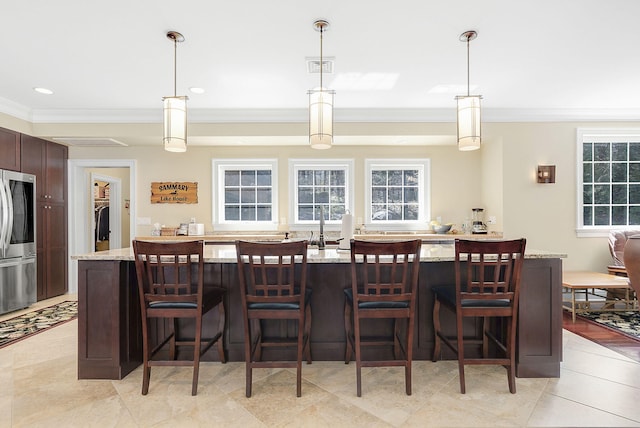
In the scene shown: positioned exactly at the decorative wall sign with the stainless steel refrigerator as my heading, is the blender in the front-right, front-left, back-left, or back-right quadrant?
back-left

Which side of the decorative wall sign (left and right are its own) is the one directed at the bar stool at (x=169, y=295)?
front

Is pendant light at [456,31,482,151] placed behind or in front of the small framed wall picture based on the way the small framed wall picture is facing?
in front

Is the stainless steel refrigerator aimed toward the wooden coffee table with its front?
yes

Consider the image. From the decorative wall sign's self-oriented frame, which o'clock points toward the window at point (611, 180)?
The window is roughly at 10 o'clock from the decorative wall sign.

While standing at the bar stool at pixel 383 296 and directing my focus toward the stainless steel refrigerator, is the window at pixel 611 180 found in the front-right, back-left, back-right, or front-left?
back-right

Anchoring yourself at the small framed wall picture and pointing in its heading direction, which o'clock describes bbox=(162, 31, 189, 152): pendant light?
The pendant light is roughly at 1 o'clock from the small framed wall picture.

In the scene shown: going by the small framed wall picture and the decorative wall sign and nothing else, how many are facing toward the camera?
2

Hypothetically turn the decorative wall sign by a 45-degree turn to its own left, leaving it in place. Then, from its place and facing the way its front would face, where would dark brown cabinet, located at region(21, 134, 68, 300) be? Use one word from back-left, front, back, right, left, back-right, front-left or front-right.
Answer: back-right

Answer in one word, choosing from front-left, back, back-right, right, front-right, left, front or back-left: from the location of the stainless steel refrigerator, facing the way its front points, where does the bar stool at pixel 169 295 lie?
front-right

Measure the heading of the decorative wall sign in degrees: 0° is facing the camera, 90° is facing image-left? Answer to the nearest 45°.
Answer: approximately 0°

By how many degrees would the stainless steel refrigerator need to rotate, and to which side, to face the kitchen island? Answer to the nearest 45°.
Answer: approximately 45° to its right
